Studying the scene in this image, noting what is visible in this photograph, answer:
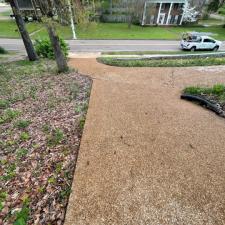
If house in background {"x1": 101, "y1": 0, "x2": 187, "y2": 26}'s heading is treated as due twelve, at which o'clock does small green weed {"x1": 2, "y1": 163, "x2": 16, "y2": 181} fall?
The small green weed is roughly at 12 o'clock from the house in background.

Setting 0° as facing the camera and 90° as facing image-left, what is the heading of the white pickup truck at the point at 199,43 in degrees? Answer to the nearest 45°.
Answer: approximately 270°

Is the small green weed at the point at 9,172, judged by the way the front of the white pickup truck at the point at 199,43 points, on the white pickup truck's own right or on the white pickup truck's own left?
on the white pickup truck's own right

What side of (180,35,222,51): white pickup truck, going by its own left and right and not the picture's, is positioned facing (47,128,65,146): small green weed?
right

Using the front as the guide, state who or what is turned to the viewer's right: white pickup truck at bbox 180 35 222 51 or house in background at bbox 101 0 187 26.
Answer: the white pickup truck

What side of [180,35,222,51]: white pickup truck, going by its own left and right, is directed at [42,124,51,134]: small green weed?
right

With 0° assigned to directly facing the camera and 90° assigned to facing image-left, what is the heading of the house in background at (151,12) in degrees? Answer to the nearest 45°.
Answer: approximately 0°

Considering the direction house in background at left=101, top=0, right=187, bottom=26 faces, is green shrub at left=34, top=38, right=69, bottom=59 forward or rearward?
forward

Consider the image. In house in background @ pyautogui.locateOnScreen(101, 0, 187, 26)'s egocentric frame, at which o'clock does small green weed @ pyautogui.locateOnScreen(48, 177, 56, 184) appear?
The small green weed is roughly at 12 o'clock from the house in background.

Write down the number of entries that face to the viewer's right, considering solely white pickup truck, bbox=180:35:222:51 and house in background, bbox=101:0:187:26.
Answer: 1

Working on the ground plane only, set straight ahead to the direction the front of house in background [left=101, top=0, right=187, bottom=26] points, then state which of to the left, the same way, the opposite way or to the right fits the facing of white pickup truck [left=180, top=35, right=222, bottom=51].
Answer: to the left

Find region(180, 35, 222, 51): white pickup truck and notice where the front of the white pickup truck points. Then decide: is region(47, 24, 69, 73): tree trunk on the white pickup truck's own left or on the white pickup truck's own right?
on the white pickup truck's own right

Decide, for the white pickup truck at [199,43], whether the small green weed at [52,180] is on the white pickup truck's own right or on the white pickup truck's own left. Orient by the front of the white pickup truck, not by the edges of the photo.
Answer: on the white pickup truck's own right

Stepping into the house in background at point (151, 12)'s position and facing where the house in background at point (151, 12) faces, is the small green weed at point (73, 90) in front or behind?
in front
